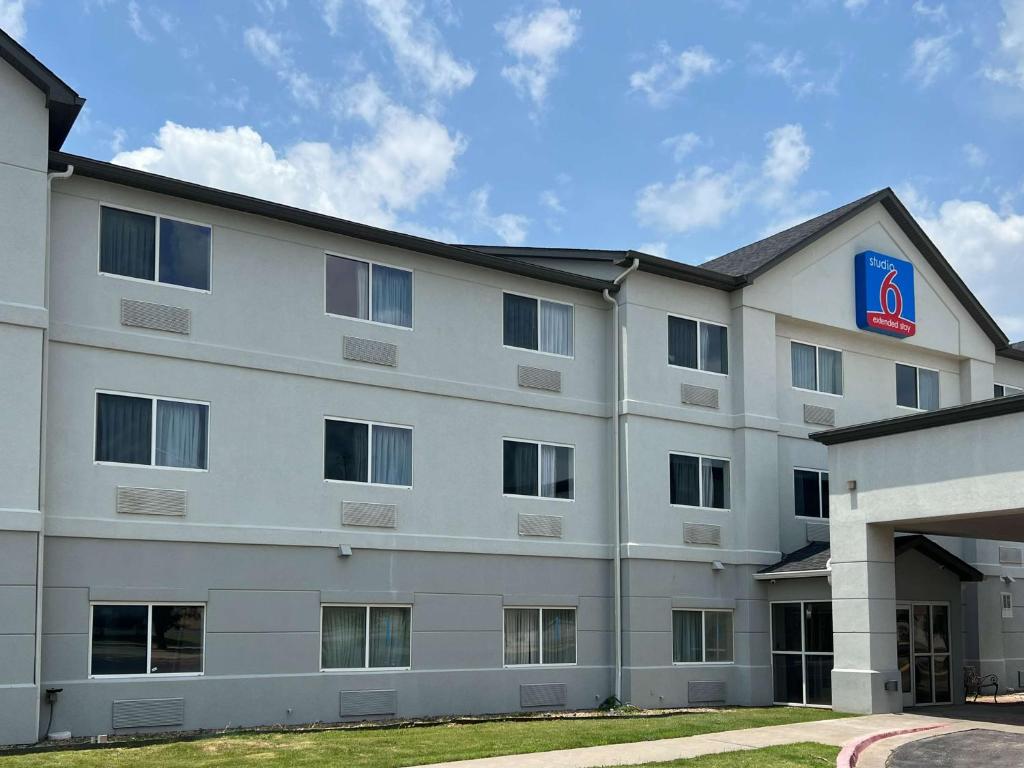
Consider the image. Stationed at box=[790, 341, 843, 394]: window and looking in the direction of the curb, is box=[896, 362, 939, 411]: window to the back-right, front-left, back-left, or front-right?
back-left

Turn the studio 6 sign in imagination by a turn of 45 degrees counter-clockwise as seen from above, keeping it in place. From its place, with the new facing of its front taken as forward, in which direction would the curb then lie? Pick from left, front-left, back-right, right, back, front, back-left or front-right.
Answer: right

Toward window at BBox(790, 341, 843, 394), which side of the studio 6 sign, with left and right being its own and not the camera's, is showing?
right

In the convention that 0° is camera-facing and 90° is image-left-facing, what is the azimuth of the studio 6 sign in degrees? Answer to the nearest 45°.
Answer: approximately 315°
